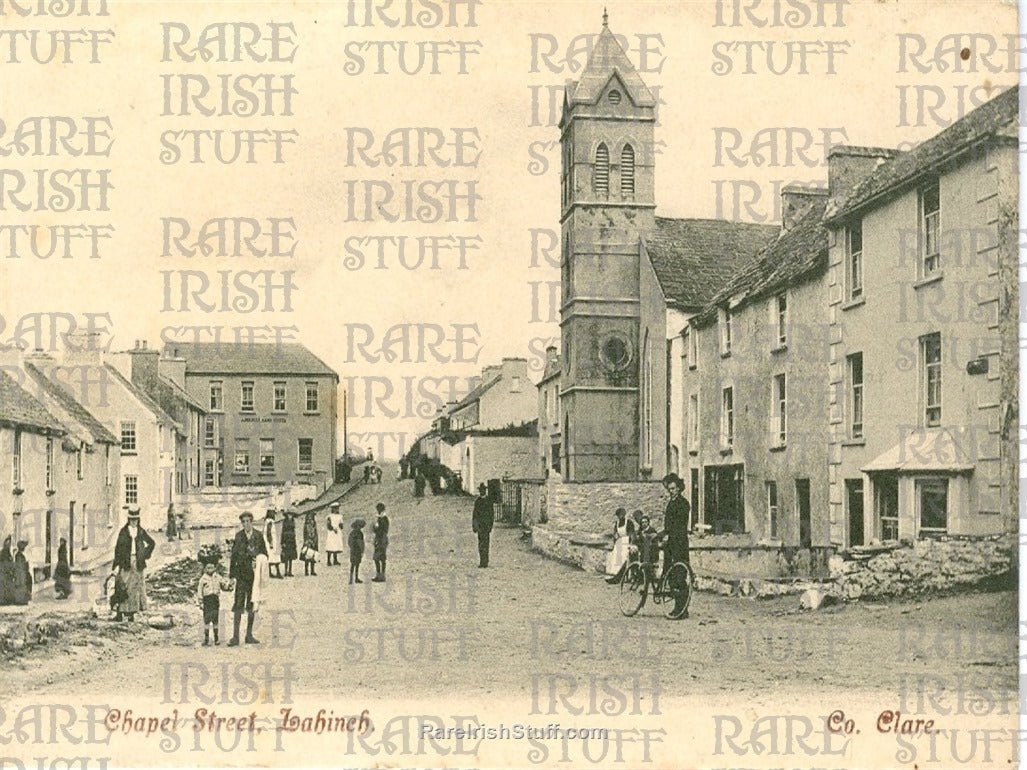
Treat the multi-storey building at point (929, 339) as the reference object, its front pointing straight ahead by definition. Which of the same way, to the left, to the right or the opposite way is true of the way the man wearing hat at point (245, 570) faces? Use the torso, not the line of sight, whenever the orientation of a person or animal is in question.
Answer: to the left

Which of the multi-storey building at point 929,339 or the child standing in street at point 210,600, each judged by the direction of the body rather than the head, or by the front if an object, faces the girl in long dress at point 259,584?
the multi-storey building

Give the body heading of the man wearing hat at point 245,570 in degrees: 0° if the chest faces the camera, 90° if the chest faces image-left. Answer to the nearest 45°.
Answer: approximately 0°

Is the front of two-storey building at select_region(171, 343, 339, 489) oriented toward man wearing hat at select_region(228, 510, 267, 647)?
yes

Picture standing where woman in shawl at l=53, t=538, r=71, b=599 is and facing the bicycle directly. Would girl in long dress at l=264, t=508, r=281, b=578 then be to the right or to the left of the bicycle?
left

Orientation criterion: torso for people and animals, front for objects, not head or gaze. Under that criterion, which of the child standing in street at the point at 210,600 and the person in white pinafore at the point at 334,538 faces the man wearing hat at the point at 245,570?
the person in white pinafore
